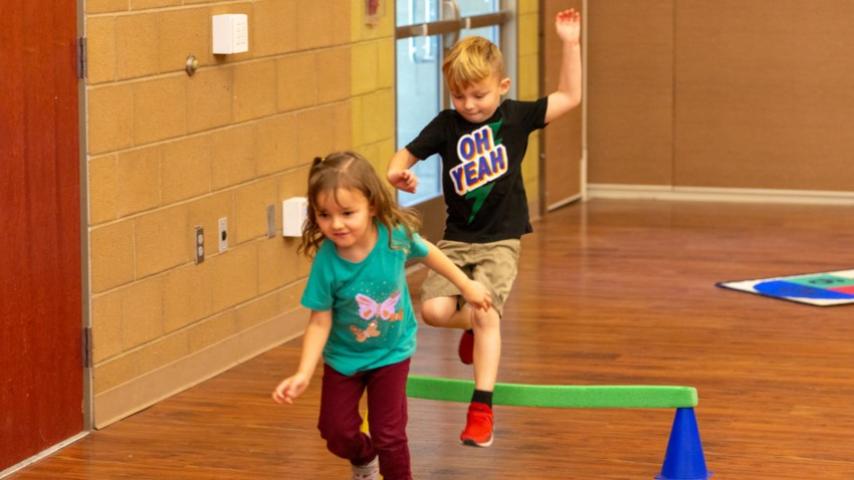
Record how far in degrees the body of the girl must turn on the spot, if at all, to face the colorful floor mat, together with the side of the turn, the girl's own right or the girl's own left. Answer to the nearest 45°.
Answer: approximately 135° to the girl's own left

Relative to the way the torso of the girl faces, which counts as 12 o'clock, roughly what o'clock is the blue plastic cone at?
The blue plastic cone is roughly at 8 o'clock from the girl.

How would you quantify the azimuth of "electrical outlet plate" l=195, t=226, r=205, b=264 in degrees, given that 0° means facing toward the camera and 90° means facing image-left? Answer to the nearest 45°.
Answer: approximately 315°

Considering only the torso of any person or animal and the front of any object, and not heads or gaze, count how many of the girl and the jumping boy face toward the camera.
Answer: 2

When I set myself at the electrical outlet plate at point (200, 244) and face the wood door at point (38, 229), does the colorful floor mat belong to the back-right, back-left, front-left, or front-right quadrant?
back-left

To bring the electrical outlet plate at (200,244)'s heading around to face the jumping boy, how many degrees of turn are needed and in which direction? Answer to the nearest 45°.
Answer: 0° — it already faces them

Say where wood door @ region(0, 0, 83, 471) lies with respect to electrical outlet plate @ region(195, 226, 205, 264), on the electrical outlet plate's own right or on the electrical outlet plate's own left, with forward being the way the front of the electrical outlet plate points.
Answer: on the electrical outlet plate's own right

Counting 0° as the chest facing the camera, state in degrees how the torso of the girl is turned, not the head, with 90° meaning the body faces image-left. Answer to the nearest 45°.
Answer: approximately 0°
